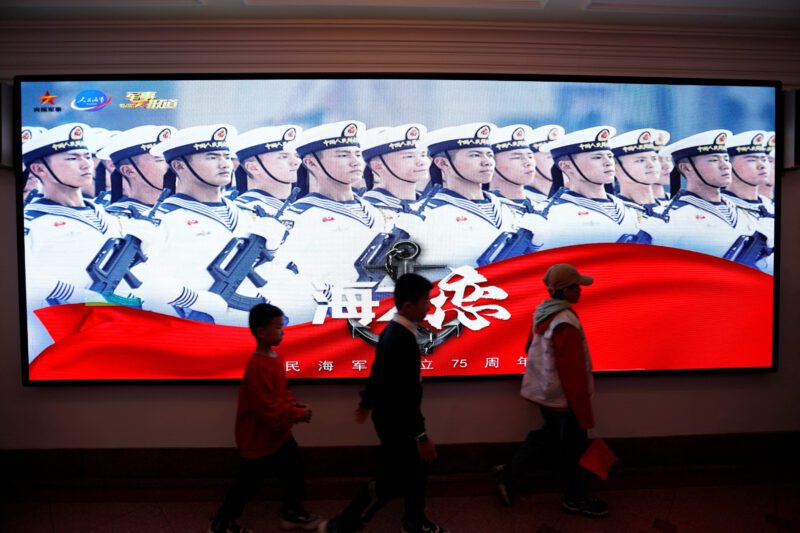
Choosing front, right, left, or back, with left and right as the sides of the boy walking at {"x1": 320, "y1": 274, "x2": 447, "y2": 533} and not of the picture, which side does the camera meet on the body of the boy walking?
right

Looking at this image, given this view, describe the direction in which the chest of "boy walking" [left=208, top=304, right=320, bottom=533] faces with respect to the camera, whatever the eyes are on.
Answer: to the viewer's right

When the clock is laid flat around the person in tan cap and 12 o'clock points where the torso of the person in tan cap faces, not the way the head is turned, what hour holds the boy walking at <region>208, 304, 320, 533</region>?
The boy walking is roughly at 5 o'clock from the person in tan cap.

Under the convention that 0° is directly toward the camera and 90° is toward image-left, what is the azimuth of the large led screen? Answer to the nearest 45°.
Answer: approximately 0°

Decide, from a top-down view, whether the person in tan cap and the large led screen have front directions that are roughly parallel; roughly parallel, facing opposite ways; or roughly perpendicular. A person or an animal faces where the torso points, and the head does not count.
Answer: roughly perpendicular

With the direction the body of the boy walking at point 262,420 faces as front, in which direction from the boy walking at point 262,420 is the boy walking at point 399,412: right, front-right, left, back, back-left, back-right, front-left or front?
front-right

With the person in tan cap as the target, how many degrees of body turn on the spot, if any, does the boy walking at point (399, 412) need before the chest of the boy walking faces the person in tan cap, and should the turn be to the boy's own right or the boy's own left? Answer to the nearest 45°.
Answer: approximately 45° to the boy's own left

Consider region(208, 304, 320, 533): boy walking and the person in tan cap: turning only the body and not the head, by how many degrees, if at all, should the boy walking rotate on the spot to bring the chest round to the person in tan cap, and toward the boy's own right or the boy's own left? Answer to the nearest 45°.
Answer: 0° — they already face them

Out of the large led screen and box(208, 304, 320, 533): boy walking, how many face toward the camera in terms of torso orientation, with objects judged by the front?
1

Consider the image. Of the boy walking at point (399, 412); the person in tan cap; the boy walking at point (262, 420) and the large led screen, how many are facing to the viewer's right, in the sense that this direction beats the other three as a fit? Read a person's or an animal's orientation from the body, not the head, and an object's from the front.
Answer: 3

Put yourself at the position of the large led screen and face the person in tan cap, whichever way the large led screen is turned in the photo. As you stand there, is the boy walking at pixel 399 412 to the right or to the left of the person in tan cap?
right

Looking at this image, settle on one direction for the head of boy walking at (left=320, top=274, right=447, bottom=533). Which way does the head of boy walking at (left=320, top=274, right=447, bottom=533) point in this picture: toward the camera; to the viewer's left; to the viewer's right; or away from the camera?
to the viewer's right

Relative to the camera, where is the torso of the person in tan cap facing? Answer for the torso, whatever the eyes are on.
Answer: to the viewer's right
